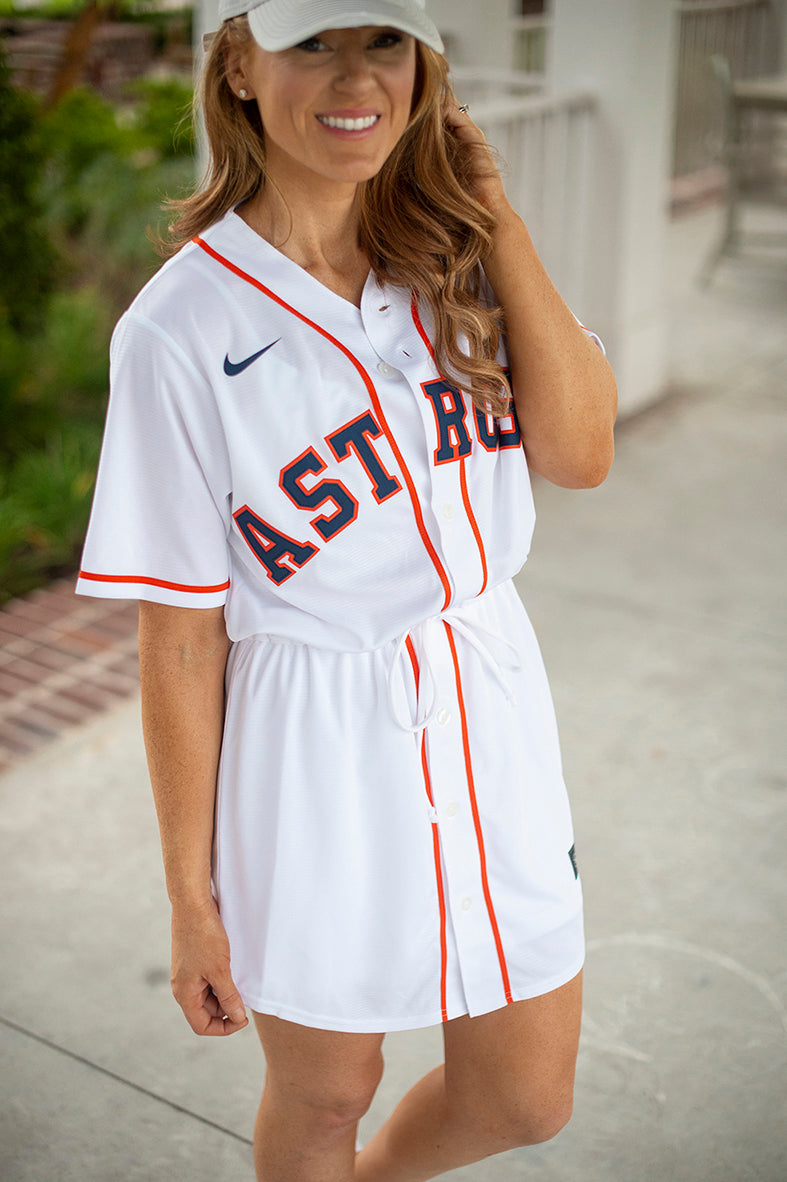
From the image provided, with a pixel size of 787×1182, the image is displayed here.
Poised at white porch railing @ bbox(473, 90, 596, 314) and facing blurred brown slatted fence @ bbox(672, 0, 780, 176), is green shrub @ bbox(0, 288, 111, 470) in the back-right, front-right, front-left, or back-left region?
back-left

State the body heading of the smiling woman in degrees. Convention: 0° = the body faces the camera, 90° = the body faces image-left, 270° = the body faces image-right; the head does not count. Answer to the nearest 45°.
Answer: approximately 315°

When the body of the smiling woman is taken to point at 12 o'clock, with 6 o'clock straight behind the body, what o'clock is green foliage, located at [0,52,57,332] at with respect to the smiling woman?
The green foliage is roughly at 7 o'clock from the smiling woman.

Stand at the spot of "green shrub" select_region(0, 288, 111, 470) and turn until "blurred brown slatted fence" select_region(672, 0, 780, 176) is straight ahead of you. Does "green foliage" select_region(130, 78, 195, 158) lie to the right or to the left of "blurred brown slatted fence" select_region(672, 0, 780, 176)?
left

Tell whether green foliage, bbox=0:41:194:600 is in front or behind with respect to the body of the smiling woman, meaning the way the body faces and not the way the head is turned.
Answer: behind

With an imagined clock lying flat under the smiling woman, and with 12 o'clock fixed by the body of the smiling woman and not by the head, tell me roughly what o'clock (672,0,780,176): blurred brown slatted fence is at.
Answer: The blurred brown slatted fence is roughly at 8 o'clock from the smiling woman.

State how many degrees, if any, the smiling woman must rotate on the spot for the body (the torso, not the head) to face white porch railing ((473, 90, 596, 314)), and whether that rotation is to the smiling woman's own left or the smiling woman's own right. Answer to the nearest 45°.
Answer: approximately 135° to the smiling woman's own left

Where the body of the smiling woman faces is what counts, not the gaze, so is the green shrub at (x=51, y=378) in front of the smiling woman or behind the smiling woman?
behind

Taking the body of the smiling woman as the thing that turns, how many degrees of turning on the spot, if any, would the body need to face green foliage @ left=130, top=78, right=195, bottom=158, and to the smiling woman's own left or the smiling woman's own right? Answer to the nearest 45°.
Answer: approximately 135° to the smiling woman's own left
